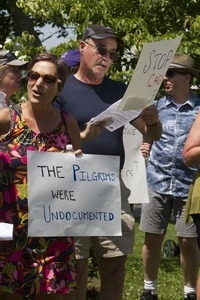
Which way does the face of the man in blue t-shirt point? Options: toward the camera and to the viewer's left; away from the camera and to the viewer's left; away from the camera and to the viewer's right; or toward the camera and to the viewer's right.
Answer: toward the camera and to the viewer's right

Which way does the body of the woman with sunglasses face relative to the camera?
toward the camera

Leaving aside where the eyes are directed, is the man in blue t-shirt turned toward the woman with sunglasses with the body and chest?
no

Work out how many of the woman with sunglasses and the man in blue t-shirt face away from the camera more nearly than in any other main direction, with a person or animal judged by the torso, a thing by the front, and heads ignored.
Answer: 0

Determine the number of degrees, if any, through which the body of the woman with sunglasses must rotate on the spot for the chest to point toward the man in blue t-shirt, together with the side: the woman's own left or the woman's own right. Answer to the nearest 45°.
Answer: approximately 135° to the woman's own left

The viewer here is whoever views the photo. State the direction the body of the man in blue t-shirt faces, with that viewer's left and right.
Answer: facing the viewer and to the right of the viewer
